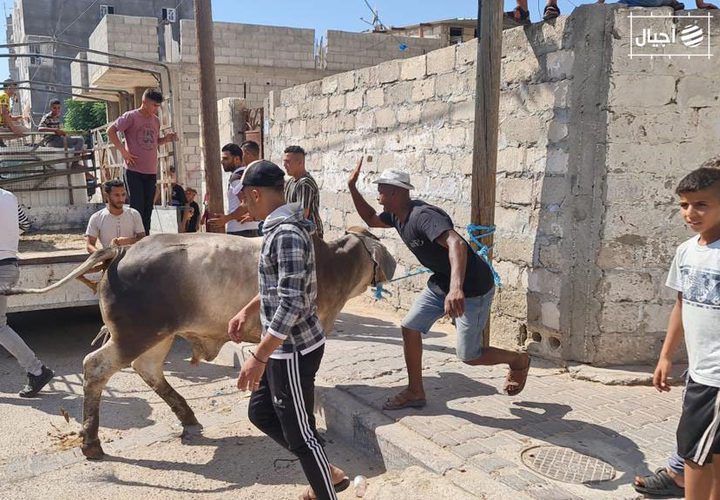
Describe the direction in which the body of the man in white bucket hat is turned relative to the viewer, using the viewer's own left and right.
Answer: facing to the left of the viewer

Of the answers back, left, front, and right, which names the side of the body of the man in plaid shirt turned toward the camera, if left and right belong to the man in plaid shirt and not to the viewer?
left

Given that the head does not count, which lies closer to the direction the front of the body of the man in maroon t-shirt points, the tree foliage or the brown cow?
the brown cow

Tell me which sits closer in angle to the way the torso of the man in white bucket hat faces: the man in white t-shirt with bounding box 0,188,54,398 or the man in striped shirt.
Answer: the man in white t-shirt

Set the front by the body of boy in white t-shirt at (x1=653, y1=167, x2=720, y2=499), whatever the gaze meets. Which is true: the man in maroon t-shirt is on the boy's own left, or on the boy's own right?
on the boy's own right

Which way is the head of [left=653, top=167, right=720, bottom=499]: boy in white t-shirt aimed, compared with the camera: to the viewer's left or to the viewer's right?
to the viewer's left

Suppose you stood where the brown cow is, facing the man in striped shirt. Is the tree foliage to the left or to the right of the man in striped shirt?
left

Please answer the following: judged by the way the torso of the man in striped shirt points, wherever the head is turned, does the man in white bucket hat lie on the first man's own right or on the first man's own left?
on the first man's own left
